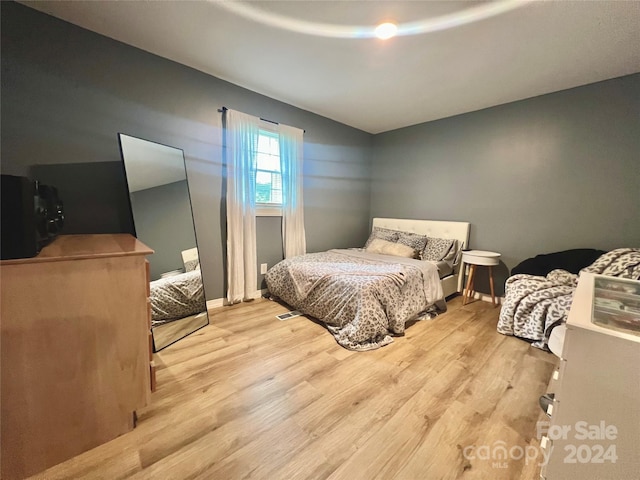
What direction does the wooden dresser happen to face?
to the viewer's right

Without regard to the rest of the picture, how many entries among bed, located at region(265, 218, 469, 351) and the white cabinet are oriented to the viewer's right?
0

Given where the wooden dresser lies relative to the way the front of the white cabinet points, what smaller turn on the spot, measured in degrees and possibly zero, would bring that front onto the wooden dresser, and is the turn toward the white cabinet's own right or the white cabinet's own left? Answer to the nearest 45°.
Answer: approximately 45° to the white cabinet's own left

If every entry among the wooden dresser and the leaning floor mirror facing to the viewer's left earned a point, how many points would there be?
0

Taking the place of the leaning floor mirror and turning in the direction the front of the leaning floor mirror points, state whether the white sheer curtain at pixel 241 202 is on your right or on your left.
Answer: on your left

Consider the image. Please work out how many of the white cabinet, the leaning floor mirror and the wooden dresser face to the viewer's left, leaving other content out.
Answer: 1

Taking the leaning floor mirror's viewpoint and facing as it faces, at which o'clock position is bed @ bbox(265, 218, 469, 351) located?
The bed is roughly at 11 o'clock from the leaning floor mirror.

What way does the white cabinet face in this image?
to the viewer's left

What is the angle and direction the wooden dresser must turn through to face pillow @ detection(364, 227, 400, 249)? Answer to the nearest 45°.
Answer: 0° — it already faces it

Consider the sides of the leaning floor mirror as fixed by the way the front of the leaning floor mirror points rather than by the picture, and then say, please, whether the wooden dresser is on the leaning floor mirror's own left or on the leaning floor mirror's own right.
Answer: on the leaning floor mirror's own right

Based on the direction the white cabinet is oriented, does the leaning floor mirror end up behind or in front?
in front

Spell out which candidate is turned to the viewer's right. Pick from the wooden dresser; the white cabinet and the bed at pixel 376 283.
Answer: the wooden dresser

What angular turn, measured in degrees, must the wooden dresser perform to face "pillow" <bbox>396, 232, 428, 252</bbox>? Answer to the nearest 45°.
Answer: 0° — it already faces it

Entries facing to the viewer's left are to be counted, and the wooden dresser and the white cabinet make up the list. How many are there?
1
